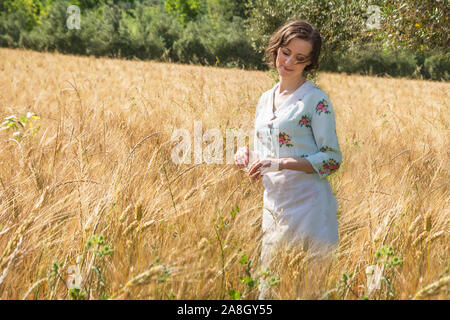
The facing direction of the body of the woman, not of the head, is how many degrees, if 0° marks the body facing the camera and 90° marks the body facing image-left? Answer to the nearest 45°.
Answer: approximately 45°
